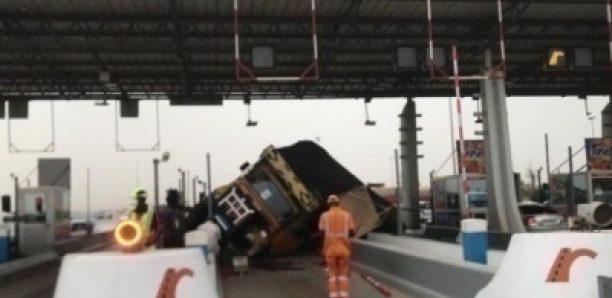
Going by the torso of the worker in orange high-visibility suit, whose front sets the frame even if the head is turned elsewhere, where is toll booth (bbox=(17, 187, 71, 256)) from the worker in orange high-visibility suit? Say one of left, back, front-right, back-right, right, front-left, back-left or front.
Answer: front-left

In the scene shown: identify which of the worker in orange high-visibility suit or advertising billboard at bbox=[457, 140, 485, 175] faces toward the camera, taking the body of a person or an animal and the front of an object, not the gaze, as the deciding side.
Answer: the advertising billboard

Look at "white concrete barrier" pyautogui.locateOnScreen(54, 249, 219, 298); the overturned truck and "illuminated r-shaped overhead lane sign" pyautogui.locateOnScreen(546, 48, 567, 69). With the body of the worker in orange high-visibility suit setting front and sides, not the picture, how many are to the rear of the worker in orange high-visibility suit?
1

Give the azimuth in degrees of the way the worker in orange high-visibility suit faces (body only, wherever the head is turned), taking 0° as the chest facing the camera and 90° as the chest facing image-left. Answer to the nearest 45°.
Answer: approximately 180°

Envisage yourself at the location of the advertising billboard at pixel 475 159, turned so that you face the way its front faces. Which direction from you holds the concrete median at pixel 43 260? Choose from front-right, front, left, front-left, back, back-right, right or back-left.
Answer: front-right

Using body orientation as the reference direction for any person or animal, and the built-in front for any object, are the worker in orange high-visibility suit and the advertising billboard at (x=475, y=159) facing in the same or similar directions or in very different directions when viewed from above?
very different directions

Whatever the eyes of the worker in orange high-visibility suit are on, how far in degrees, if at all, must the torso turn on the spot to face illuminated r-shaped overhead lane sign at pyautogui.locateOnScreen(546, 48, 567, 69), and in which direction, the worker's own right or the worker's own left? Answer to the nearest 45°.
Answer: approximately 45° to the worker's own right

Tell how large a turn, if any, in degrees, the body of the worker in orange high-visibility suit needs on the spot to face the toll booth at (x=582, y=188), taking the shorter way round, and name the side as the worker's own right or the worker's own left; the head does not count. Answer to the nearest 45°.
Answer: approximately 45° to the worker's own right

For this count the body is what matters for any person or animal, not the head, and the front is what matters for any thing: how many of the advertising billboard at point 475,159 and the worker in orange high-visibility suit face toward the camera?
1

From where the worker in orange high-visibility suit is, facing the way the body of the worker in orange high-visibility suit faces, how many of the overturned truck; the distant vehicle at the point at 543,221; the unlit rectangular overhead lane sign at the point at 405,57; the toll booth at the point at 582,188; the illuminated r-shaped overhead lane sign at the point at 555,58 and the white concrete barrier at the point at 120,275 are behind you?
1

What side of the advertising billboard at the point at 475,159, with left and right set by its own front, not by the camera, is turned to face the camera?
front
